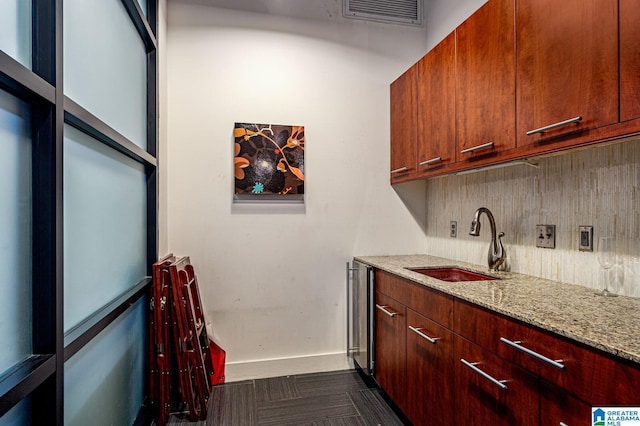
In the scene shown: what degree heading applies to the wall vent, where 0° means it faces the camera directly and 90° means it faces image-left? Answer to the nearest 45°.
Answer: approximately 0°

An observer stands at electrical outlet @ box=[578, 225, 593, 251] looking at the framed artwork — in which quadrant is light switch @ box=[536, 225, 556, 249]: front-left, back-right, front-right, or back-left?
front-right

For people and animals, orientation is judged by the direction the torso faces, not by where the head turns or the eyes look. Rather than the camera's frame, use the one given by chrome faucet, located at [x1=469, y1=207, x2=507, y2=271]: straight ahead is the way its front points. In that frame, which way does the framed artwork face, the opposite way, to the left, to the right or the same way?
to the left

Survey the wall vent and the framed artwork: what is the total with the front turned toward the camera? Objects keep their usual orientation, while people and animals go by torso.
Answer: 2

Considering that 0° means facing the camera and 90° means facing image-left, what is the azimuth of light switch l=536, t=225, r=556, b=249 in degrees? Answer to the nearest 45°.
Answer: approximately 45°

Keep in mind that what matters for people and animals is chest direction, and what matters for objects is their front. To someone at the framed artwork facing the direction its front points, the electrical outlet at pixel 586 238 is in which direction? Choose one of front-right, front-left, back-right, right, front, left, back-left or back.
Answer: front-left

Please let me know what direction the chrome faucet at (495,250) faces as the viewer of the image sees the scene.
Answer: facing the viewer and to the left of the viewer

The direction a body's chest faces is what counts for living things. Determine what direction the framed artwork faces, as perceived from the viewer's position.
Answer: facing the viewer
